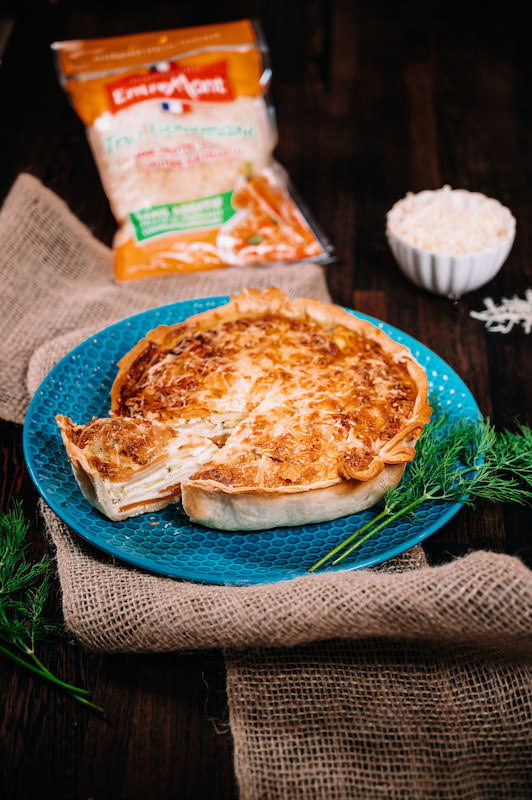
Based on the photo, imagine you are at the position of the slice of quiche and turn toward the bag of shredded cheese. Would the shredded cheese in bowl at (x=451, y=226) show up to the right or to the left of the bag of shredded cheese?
right

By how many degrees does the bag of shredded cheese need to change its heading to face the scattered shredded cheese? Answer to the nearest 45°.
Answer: approximately 45° to its left

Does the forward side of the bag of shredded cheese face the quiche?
yes

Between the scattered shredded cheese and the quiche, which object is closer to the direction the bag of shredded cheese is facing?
the quiche

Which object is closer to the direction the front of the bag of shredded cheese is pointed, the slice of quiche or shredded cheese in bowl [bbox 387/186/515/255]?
the slice of quiche

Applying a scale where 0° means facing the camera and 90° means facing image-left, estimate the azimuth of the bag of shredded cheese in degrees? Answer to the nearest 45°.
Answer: approximately 0°
